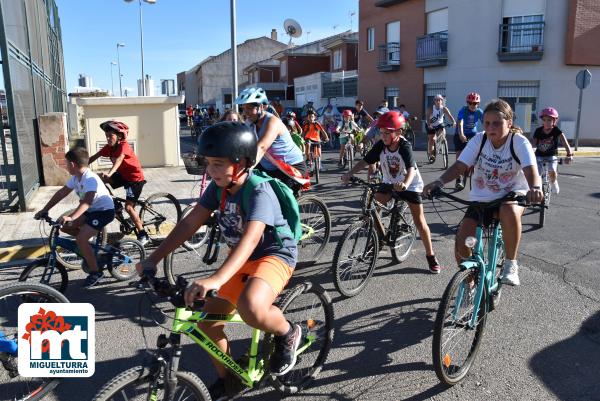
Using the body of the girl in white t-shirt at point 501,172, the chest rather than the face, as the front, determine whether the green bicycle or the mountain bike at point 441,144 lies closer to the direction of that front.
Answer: the green bicycle

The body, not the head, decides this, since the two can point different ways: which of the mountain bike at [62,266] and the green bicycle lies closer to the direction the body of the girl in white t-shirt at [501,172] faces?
the green bicycle

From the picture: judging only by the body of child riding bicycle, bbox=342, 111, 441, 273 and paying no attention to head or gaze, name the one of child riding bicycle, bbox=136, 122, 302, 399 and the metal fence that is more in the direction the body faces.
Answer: the child riding bicycle

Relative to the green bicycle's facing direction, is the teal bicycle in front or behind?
behind

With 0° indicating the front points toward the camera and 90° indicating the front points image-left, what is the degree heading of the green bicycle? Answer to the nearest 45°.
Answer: approximately 45°

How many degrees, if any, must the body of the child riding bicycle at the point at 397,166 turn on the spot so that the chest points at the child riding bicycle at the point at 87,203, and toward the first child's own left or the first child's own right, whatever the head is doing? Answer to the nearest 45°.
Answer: approximately 45° to the first child's own right

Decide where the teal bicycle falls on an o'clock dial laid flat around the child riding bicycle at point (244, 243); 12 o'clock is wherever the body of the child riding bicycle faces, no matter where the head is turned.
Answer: The teal bicycle is roughly at 7 o'clock from the child riding bicycle.

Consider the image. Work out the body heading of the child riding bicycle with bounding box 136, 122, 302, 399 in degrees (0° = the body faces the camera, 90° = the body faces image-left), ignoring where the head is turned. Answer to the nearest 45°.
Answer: approximately 45°
